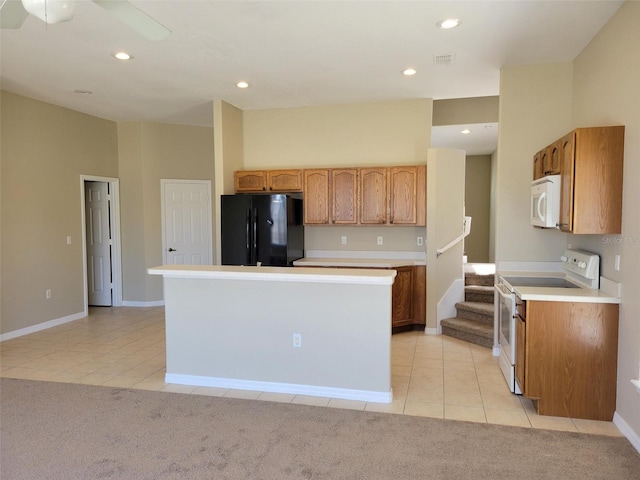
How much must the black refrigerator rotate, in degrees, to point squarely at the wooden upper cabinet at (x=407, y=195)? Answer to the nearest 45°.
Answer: approximately 90° to its left

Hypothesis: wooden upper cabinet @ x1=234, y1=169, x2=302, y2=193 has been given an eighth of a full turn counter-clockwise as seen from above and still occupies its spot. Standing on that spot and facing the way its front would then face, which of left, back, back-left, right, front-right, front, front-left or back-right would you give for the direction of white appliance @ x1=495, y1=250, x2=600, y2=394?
front

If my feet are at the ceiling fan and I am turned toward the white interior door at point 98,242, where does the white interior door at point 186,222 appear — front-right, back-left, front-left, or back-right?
front-right

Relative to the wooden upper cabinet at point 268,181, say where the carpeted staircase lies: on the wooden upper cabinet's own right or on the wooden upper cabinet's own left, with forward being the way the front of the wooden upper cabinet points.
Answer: on the wooden upper cabinet's own left

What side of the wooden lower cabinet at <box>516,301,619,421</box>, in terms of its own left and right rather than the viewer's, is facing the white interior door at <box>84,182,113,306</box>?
front

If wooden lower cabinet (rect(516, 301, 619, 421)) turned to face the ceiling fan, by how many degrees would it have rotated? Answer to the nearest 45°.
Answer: approximately 45° to its left

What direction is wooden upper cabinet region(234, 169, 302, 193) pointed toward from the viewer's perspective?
toward the camera

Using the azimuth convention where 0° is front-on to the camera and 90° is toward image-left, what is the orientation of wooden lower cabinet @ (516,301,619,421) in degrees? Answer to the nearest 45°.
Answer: approximately 90°

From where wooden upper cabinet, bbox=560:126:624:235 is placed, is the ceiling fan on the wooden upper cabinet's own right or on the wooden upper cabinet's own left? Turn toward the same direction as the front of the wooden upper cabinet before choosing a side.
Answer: on the wooden upper cabinet's own left

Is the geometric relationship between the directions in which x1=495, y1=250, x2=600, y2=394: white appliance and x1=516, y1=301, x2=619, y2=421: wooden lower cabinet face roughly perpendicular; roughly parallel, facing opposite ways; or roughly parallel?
roughly parallel

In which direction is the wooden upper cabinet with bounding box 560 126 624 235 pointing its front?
to the viewer's left

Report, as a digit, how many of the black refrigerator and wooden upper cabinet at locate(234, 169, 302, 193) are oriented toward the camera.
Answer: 2

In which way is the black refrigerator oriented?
toward the camera

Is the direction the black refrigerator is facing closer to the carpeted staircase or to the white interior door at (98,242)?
the carpeted staircase

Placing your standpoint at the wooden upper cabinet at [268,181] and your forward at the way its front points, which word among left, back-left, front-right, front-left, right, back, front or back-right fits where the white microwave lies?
front-left

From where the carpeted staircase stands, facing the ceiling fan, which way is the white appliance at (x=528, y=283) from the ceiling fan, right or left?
left

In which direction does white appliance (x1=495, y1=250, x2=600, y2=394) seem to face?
to the viewer's left
